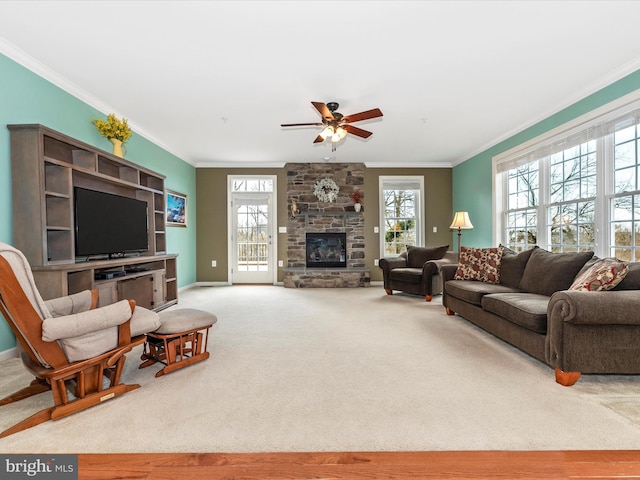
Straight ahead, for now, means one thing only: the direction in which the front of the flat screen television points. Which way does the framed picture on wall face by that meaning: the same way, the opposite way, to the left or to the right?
the same way

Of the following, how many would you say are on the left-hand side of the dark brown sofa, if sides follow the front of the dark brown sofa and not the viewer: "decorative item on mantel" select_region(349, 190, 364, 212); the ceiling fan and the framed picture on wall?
0

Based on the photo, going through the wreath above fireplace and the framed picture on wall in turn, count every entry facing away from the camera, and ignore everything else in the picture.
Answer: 0

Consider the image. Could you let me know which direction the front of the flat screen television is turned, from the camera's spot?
facing the viewer and to the right of the viewer

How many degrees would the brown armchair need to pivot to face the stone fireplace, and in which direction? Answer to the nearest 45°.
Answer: approximately 90° to its right

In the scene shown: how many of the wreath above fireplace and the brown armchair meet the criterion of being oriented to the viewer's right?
0

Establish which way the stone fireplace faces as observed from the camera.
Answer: facing the viewer

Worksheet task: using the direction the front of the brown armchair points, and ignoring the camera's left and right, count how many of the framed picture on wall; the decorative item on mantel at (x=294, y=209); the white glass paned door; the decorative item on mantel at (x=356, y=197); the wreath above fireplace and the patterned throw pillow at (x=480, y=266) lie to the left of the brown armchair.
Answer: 1

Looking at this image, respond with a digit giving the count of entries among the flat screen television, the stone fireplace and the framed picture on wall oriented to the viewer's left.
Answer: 0

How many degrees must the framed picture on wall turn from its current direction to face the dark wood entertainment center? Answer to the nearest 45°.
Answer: approximately 45° to its right

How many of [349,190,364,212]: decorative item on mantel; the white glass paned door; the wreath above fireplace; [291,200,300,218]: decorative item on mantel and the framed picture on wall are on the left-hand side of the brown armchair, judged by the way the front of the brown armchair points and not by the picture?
0

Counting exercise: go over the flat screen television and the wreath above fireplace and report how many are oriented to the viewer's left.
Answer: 0

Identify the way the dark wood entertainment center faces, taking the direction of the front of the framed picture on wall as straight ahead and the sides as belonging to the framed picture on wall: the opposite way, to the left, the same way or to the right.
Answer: the same way

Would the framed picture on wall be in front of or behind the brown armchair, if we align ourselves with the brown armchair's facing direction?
in front

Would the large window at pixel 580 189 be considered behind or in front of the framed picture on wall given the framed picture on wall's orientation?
in front

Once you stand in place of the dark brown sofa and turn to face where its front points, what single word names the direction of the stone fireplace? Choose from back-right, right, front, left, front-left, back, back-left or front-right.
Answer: right

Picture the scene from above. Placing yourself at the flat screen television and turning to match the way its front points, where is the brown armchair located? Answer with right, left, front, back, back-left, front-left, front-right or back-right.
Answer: front-left

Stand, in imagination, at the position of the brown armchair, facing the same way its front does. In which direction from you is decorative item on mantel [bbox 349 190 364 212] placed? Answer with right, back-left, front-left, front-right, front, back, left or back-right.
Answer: right

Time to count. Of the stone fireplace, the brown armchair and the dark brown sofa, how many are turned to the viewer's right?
0

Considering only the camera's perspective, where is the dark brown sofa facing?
facing the viewer and to the left of the viewer

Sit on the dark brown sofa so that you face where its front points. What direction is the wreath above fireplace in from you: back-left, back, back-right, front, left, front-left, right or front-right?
right

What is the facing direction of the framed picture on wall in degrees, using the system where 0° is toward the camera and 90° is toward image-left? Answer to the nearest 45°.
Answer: approximately 315°

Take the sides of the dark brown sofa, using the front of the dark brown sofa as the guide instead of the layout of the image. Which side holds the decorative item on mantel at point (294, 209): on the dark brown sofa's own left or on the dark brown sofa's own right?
on the dark brown sofa's own right
